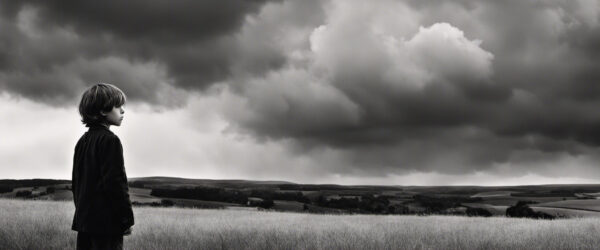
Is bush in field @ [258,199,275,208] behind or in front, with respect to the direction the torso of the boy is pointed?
in front

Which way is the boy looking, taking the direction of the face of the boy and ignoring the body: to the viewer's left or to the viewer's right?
to the viewer's right

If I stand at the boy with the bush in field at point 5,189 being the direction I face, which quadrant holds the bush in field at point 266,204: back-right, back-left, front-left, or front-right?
front-right

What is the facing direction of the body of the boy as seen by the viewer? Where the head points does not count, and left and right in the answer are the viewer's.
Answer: facing away from the viewer and to the right of the viewer

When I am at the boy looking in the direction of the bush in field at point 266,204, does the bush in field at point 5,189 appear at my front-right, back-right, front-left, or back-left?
front-left

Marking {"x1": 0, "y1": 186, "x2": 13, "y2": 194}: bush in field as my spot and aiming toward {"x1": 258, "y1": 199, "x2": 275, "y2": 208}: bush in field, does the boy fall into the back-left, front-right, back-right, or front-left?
front-right

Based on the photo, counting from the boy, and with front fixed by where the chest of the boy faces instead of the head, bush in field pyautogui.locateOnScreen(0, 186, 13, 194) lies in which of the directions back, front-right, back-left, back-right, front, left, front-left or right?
front-left
